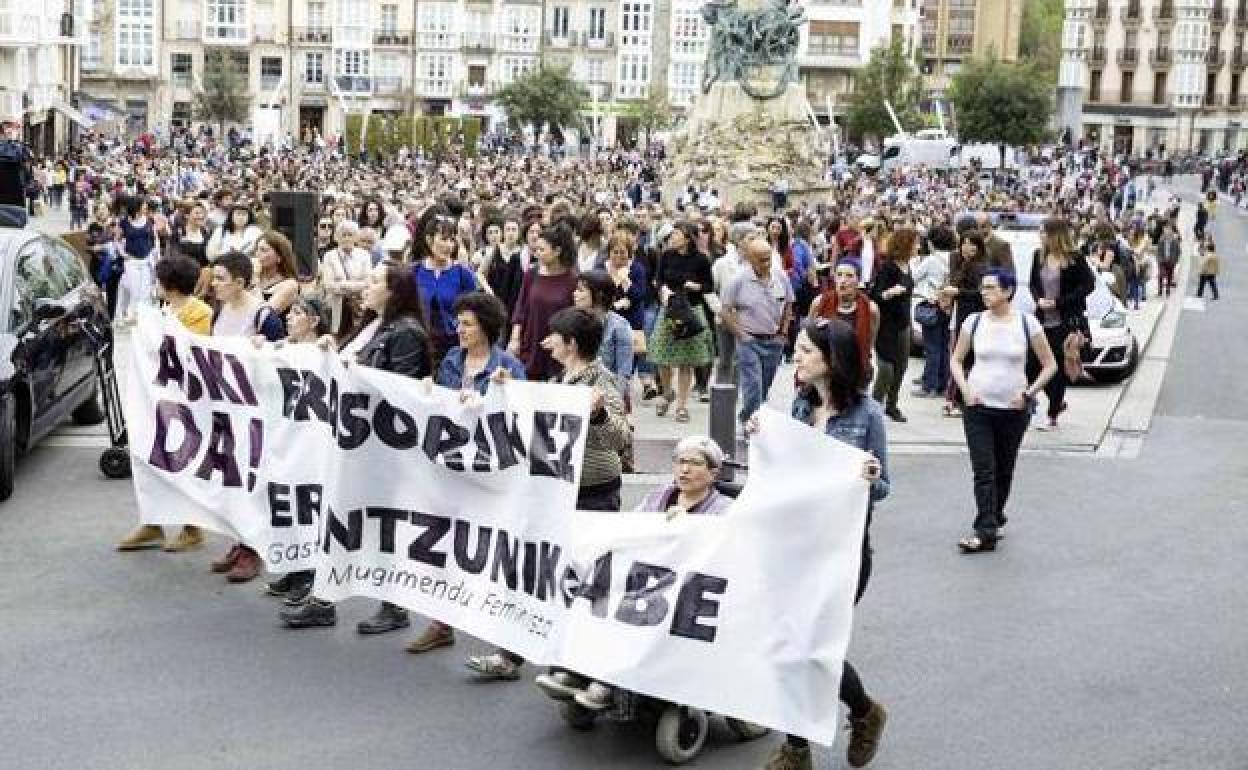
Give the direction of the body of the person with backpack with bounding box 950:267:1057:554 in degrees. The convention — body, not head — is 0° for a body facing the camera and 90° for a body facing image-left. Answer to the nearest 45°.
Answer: approximately 0°

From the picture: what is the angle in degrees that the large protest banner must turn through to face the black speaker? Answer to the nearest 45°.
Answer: approximately 135° to its right

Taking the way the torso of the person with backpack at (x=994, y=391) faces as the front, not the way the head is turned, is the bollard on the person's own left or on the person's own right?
on the person's own right

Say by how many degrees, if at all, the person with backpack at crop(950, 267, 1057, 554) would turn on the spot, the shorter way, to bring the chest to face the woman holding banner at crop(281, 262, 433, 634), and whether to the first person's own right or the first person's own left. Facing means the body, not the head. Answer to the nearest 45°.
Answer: approximately 45° to the first person's own right

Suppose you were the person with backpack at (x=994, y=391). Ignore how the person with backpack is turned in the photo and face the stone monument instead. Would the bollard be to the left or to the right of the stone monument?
left

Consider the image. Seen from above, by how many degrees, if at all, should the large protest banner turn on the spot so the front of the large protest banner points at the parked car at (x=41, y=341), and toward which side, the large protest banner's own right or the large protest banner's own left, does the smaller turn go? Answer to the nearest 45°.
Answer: approximately 90° to the large protest banner's own right

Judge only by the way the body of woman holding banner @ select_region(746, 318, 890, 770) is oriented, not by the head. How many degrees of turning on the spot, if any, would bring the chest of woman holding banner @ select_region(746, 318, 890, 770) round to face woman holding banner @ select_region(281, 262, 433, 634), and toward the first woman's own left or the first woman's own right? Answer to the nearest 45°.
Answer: approximately 90° to the first woman's own right

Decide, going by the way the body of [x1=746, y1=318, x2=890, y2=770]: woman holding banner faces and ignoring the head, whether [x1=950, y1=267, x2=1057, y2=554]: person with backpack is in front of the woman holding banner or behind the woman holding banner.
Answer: behind

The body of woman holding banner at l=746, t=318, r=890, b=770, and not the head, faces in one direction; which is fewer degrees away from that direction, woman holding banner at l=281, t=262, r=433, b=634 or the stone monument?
the woman holding banner

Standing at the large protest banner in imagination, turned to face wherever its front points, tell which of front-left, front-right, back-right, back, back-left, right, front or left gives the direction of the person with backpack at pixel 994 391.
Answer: back
